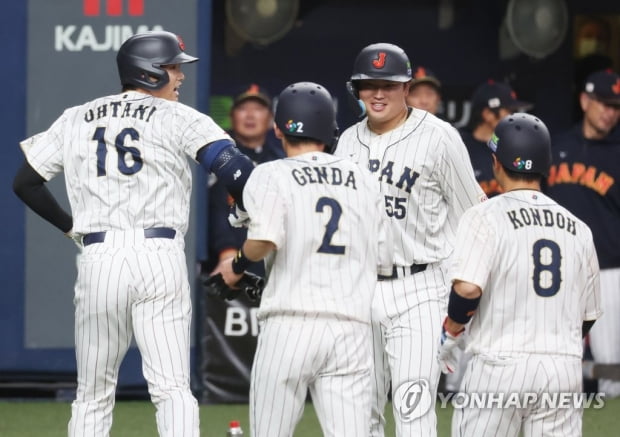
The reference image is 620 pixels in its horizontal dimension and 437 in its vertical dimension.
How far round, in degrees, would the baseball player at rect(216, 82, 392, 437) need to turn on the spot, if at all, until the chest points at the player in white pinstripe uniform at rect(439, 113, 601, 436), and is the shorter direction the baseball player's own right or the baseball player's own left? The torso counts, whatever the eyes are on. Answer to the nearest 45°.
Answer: approximately 90° to the baseball player's own right

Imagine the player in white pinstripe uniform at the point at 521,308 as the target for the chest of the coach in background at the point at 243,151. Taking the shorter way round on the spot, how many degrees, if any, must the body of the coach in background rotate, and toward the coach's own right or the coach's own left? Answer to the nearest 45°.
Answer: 0° — they already face them

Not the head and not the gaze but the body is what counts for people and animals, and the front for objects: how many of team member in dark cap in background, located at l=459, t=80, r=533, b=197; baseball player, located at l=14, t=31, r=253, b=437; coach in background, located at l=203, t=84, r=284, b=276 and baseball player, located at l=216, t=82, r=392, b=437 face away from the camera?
2

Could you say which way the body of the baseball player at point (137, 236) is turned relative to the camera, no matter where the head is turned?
away from the camera

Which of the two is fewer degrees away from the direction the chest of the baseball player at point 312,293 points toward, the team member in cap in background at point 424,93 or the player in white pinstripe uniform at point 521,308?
the team member in cap in background

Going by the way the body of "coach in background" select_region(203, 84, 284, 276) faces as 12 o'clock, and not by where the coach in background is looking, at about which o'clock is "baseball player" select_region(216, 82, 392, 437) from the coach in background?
The baseball player is roughly at 12 o'clock from the coach in background.

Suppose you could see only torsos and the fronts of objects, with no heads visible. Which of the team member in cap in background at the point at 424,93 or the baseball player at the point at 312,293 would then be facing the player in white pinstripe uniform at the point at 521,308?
the team member in cap in background

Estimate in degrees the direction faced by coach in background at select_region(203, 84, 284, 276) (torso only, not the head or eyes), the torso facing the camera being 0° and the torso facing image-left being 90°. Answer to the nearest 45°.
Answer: approximately 0°

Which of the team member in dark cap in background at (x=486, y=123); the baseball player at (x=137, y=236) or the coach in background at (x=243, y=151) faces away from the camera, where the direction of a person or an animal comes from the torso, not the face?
the baseball player

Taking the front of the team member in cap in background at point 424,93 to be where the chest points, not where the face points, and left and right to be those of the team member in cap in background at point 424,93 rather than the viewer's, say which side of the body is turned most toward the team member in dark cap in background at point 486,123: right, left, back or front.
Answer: left

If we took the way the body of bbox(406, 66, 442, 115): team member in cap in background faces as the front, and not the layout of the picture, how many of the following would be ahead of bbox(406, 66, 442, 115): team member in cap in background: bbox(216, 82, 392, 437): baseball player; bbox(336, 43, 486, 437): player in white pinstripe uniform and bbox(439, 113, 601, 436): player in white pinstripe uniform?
3

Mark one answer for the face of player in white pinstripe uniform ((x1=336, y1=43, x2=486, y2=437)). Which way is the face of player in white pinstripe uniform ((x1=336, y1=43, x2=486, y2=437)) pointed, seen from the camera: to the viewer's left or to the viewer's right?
to the viewer's left
